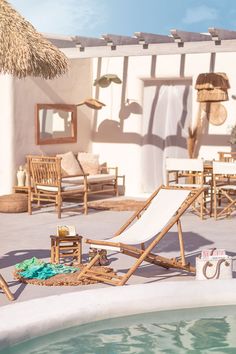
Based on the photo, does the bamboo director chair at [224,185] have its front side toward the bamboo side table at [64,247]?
no

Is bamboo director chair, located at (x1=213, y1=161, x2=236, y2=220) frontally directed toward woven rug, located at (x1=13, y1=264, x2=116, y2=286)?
no

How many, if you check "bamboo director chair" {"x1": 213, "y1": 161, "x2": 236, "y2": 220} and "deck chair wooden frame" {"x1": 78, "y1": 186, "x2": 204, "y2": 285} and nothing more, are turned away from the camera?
1

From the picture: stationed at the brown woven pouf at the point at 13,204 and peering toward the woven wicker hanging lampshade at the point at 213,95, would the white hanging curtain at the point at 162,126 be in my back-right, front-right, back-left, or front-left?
front-left

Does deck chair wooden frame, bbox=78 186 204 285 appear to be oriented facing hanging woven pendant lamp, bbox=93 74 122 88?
no

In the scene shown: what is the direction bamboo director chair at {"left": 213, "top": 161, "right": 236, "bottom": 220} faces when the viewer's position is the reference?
facing away from the viewer

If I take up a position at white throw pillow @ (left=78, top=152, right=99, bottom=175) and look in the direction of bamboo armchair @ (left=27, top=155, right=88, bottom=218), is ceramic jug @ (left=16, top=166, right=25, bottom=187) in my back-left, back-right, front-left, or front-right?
front-right

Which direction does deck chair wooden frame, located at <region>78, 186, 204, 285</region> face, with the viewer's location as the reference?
facing the viewer and to the left of the viewer
